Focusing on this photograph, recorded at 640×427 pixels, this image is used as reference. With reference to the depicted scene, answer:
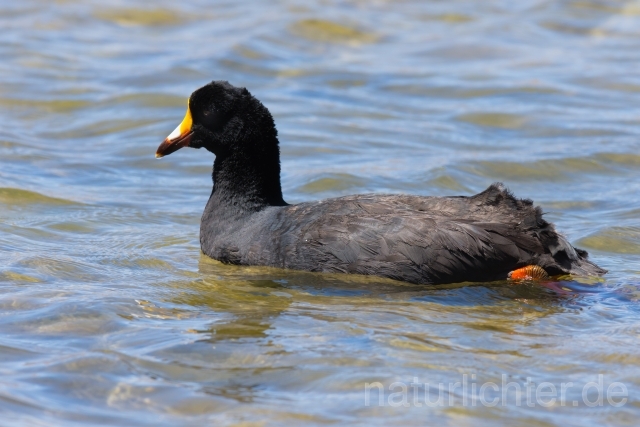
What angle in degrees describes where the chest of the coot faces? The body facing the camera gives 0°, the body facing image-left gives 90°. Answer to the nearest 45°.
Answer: approximately 90°
